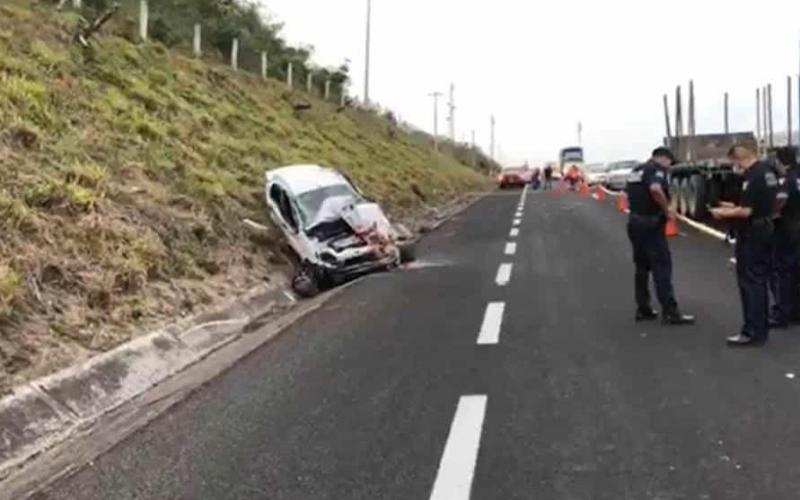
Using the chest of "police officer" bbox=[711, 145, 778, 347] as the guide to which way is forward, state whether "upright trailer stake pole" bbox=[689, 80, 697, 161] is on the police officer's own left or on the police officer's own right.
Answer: on the police officer's own right

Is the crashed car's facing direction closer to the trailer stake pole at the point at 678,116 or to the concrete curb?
the concrete curb

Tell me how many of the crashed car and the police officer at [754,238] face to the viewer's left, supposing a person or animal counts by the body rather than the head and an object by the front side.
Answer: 1

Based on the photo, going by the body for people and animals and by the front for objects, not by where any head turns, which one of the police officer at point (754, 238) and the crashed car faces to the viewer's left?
the police officer

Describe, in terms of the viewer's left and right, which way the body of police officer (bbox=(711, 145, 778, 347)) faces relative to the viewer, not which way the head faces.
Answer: facing to the left of the viewer

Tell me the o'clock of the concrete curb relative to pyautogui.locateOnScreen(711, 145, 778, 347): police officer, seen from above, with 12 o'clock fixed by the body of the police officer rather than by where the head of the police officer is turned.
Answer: The concrete curb is roughly at 11 o'clock from the police officer.

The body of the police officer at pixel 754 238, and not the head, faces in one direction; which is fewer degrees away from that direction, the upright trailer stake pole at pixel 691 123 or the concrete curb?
the concrete curb

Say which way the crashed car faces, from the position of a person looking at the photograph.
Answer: facing the viewer and to the right of the viewer

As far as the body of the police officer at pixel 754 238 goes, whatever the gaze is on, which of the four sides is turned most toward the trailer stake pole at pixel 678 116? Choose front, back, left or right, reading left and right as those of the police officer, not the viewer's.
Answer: right

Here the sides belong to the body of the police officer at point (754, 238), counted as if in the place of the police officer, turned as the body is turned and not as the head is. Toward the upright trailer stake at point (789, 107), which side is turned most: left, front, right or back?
right

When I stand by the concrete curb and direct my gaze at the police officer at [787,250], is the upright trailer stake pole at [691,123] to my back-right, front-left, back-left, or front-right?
front-left

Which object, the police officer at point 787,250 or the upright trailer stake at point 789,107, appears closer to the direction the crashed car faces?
the police officer
